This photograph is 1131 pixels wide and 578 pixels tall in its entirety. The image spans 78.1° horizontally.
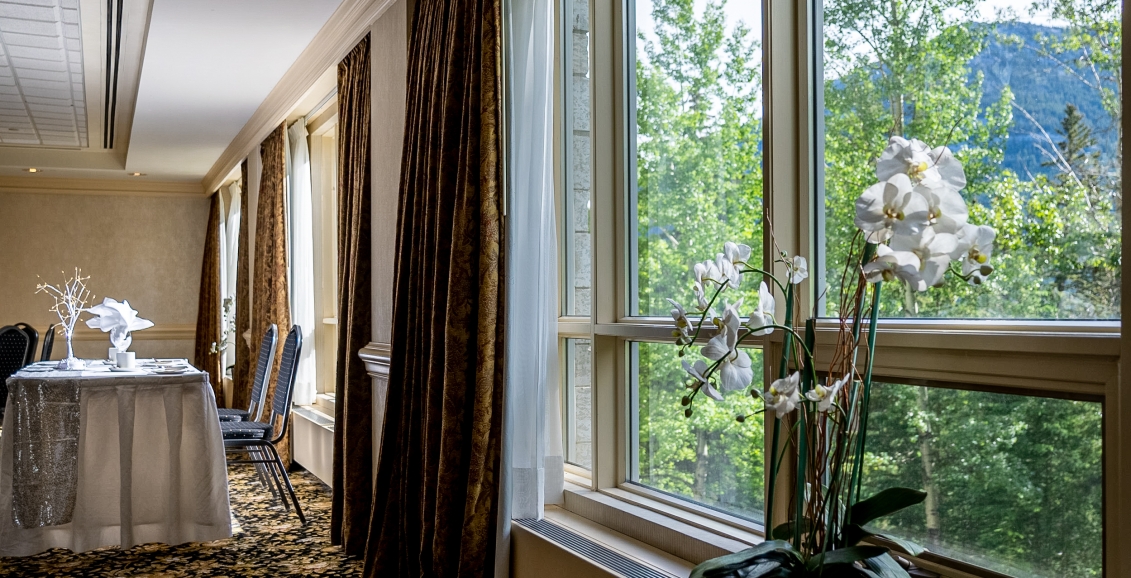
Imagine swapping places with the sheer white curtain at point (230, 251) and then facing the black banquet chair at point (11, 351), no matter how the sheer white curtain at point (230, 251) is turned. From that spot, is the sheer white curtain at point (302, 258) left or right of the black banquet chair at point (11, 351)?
left

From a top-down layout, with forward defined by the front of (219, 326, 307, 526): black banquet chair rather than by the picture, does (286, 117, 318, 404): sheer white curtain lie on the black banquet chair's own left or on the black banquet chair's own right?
on the black banquet chair's own right

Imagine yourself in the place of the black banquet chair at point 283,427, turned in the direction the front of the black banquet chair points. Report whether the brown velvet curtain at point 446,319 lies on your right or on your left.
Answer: on your left

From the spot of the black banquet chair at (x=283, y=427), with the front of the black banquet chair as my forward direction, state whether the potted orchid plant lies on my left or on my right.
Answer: on my left

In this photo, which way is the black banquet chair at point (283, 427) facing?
to the viewer's left

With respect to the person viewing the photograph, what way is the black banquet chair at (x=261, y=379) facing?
facing to the left of the viewer

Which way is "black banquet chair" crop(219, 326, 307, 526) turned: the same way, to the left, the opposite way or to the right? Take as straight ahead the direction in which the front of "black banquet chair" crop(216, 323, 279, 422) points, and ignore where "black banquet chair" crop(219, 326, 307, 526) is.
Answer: the same way

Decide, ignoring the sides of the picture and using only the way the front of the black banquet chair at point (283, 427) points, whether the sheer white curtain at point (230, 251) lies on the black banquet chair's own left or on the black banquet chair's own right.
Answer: on the black banquet chair's own right

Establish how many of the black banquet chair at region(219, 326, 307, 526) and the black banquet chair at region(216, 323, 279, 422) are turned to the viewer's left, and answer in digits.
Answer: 2
